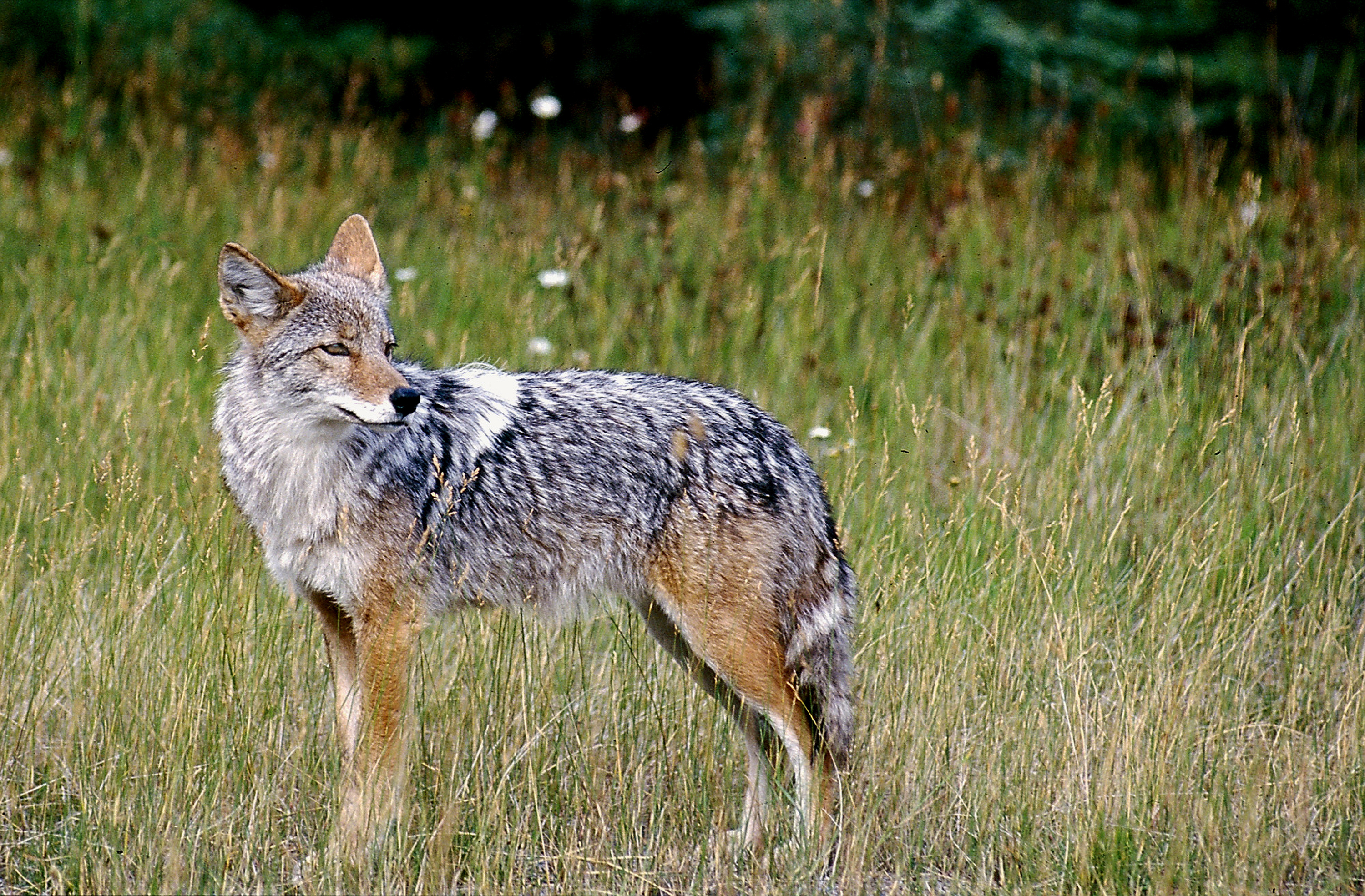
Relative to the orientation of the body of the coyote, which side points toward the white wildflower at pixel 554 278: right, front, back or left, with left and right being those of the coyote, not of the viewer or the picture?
right

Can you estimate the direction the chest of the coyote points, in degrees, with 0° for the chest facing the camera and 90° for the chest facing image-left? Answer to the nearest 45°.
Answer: approximately 90°
